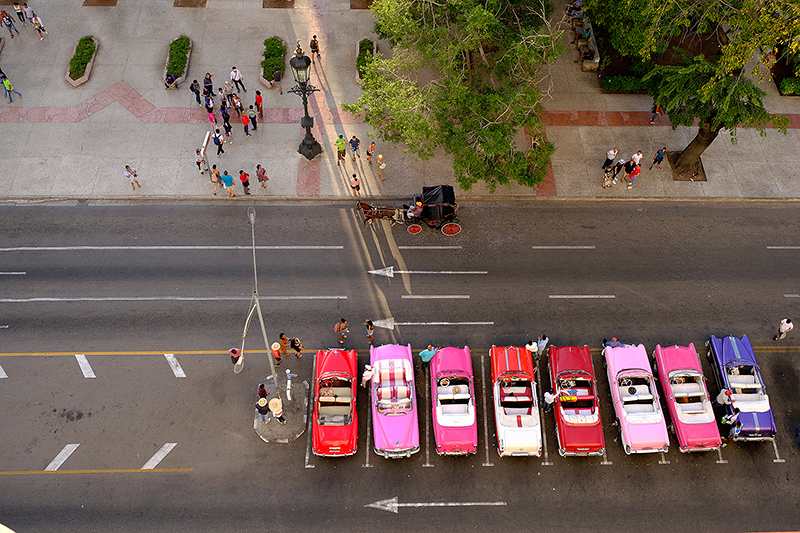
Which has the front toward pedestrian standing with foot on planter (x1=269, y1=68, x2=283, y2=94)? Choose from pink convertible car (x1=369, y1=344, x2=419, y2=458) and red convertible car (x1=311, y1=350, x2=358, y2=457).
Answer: the red convertible car

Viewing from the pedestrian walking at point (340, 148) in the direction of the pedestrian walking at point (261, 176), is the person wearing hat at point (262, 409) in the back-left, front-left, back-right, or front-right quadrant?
front-left

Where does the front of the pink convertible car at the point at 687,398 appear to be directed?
away from the camera

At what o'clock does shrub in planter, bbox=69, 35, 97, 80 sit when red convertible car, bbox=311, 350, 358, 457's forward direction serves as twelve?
The shrub in planter is roughly at 11 o'clock from the red convertible car.

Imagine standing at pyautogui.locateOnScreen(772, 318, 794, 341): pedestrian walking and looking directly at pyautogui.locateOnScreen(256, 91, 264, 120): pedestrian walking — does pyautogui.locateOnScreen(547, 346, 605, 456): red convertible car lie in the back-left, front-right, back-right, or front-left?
front-left

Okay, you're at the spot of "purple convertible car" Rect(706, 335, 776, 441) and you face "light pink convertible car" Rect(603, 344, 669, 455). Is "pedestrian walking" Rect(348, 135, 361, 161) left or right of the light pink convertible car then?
right

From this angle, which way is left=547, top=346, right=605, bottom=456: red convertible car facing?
away from the camera

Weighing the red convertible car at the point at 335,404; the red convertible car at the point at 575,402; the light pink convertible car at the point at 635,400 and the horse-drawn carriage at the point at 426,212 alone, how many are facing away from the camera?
3

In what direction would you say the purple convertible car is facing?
away from the camera

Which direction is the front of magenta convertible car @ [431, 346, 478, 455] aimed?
away from the camera

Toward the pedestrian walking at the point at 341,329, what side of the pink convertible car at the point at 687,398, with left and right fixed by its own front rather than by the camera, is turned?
left

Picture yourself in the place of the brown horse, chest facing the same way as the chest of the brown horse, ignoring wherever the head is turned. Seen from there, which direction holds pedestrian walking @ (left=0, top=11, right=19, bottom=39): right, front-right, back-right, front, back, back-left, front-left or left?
front-right

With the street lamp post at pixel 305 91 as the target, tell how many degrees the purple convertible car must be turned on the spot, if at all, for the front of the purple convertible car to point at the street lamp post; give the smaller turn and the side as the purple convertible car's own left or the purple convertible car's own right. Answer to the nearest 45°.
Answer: approximately 90° to the purple convertible car's own left

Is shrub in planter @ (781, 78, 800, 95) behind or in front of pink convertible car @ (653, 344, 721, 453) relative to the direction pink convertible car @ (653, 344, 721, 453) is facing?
in front

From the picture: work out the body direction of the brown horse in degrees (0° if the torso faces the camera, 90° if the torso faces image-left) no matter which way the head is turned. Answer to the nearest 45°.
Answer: approximately 90°
